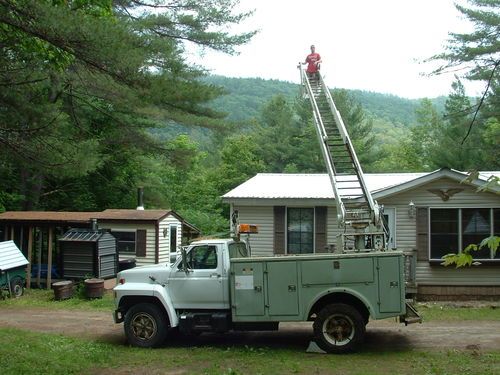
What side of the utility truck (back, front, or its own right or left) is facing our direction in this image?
left

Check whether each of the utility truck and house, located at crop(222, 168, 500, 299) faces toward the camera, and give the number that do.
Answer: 1

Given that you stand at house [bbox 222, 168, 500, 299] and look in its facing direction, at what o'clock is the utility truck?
The utility truck is roughly at 1 o'clock from the house.

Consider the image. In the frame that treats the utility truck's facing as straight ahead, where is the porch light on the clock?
The porch light is roughly at 4 o'clock from the utility truck.

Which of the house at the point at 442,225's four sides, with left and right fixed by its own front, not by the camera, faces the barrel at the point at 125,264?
right

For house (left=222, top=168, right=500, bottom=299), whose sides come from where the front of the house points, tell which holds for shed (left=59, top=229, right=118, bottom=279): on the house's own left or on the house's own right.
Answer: on the house's own right

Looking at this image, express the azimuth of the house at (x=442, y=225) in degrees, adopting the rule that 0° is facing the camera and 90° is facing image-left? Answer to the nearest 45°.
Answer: approximately 0°

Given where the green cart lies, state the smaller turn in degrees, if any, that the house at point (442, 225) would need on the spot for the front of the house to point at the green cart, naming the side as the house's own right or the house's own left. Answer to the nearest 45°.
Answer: approximately 90° to the house's own right

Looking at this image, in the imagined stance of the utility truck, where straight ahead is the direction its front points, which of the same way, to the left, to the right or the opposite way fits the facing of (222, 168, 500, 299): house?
to the left

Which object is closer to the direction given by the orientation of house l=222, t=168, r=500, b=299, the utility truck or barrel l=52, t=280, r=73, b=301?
the utility truck
